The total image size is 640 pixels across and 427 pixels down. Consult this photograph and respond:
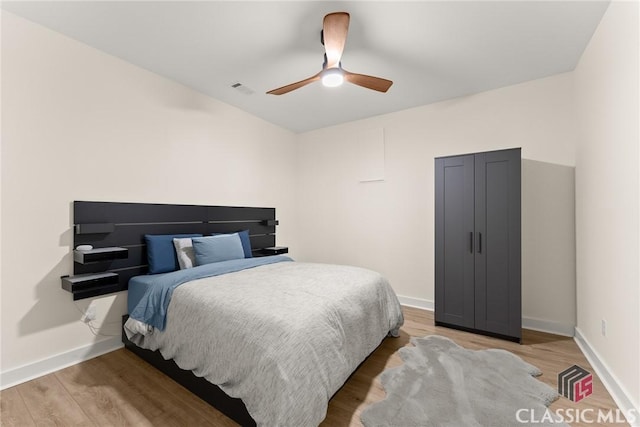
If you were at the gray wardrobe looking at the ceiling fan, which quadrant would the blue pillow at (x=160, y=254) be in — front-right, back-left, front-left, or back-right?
front-right

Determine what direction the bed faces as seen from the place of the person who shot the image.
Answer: facing the viewer and to the right of the viewer
